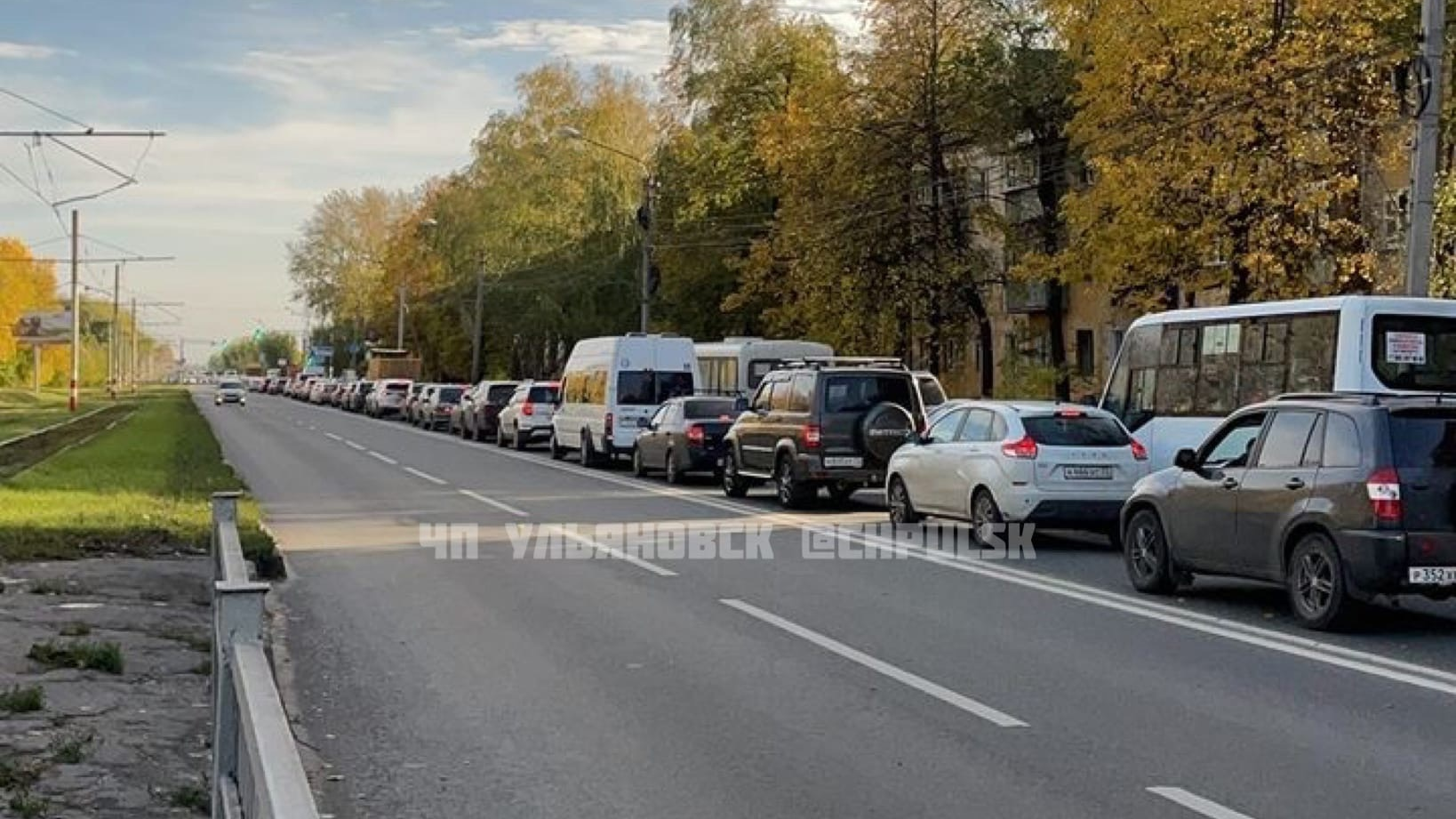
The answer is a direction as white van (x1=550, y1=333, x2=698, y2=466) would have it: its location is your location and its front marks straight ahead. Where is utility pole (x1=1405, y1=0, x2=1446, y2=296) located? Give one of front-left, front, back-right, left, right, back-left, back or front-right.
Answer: back

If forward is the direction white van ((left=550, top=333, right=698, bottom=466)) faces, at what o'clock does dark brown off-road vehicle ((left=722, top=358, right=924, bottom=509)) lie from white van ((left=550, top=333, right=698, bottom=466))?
The dark brown off-road vehicle is roughly at 7 o'clock from the white van.

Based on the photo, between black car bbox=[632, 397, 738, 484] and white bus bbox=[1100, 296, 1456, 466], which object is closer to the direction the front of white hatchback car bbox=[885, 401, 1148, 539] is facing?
the black car

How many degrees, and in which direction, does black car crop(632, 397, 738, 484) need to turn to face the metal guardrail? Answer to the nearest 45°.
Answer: approximately 135° to its left

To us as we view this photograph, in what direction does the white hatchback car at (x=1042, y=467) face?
facing away from the viewer and to the left of the viewer

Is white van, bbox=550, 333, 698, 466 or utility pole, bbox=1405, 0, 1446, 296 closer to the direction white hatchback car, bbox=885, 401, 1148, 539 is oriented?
the white van

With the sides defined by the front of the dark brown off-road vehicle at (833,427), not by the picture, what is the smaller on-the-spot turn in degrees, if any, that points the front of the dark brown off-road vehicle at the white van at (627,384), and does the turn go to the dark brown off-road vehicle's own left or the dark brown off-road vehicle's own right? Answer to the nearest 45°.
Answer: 0° — it already faces it

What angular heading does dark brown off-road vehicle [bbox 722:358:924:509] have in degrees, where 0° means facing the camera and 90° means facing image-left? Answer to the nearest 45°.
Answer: approximately 135°

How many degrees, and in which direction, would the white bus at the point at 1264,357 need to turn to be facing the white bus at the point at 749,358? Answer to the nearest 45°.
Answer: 0° — it already faces it

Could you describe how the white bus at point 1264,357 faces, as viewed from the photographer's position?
facing away from the viewer and to the left of the viewer

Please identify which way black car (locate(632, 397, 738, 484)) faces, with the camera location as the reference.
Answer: facing away from the viewer and to the left of the viewer

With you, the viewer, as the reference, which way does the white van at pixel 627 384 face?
facing away from the viewer and to the left of the viewer

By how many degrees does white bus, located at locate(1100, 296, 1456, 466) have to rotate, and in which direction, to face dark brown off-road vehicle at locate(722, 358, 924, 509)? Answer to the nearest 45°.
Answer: approximately 45° to its left

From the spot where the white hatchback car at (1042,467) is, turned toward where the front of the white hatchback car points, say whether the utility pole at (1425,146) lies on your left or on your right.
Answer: on your right
